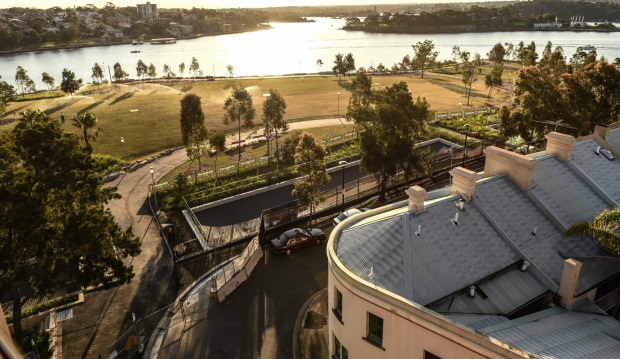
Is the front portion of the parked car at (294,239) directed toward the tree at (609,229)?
no

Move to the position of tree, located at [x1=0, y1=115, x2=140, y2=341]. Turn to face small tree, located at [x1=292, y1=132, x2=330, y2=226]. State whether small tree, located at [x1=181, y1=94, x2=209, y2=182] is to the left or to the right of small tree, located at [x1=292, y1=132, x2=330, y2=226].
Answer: left

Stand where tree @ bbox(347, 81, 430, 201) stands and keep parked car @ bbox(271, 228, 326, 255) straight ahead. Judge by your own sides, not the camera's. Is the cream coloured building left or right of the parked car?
left

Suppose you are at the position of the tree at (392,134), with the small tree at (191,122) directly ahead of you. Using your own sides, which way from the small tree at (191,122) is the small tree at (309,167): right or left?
left

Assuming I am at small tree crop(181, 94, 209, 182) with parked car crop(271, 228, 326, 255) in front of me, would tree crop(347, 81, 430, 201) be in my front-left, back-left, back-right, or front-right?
front-left
